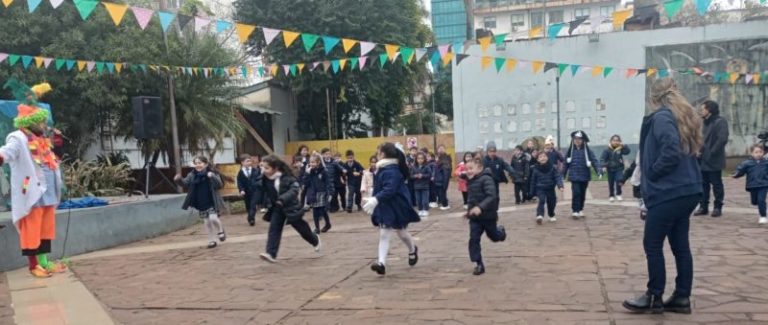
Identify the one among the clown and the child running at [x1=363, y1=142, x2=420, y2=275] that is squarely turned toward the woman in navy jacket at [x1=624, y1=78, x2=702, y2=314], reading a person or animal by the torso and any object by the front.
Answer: the clown
